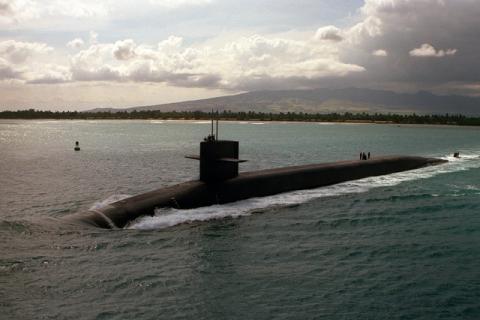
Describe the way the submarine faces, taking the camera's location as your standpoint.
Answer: facing the viewer and to the left of the viewer
